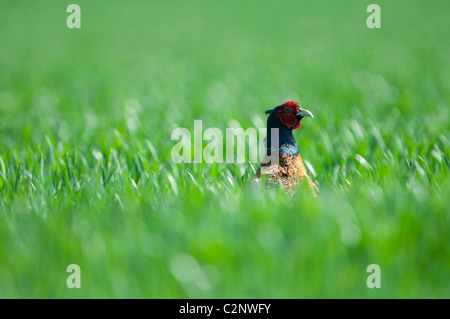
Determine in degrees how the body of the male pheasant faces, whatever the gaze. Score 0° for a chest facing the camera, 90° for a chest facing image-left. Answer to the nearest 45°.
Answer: approximately 270°
